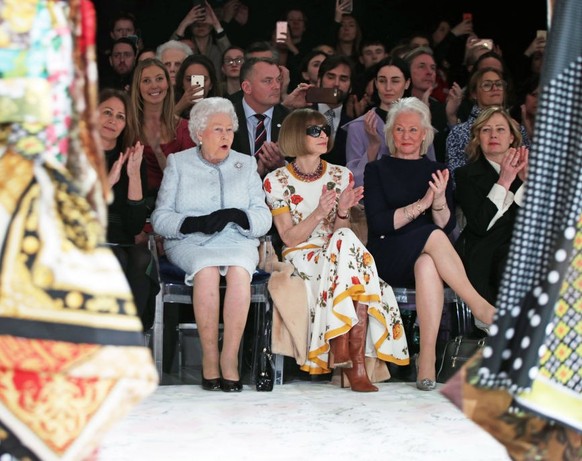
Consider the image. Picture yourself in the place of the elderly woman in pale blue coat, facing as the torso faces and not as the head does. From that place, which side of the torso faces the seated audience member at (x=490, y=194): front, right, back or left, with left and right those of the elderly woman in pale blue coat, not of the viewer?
left

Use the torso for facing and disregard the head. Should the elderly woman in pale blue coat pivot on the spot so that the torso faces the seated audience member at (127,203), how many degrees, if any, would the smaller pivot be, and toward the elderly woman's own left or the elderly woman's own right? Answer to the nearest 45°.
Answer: approximately 90° to the elderly woman's own right

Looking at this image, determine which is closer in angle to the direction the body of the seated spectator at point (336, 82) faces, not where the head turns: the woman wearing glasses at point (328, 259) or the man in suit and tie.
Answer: the woman wearing glasses

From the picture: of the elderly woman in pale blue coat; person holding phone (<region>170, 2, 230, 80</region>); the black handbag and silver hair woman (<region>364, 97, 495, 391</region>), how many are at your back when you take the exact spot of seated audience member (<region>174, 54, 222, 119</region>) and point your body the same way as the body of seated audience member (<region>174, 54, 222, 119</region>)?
1

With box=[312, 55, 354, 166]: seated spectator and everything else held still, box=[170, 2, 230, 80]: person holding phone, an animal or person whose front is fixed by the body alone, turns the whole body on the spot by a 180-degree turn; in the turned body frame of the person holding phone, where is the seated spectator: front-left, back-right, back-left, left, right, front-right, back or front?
back-right

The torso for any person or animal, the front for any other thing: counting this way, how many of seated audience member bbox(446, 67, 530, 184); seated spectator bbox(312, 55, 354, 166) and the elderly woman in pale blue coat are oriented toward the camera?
3

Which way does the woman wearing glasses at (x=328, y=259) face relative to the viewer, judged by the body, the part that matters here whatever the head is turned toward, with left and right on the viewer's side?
facing the viewer and to the right of the viewer

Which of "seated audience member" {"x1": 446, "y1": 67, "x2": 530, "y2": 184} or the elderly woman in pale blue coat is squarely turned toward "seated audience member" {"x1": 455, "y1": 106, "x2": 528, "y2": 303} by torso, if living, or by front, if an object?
"seated audience member" {"x1": 446, "y1": 67, "x2": 530, "y2": 184}

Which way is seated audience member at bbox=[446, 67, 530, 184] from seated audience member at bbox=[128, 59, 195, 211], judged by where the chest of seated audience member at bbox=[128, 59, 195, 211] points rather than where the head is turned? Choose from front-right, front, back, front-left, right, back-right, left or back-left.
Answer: left
